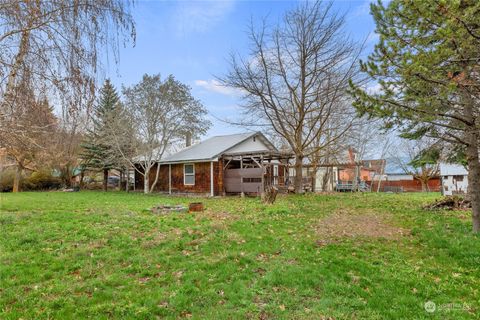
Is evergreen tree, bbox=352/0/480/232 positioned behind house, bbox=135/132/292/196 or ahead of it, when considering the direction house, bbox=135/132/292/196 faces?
ahead

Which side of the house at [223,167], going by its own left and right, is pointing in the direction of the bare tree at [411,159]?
left

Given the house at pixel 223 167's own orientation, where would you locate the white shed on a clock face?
The white shed is roughly at 10 o'clock from the house.

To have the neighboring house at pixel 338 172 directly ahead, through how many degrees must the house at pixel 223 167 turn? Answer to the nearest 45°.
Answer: approximately 90° to its left
